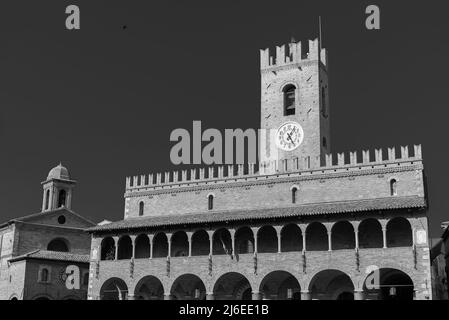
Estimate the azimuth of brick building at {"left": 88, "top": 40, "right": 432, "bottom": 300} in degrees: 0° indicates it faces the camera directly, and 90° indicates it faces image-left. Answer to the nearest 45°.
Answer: approximately 0°
